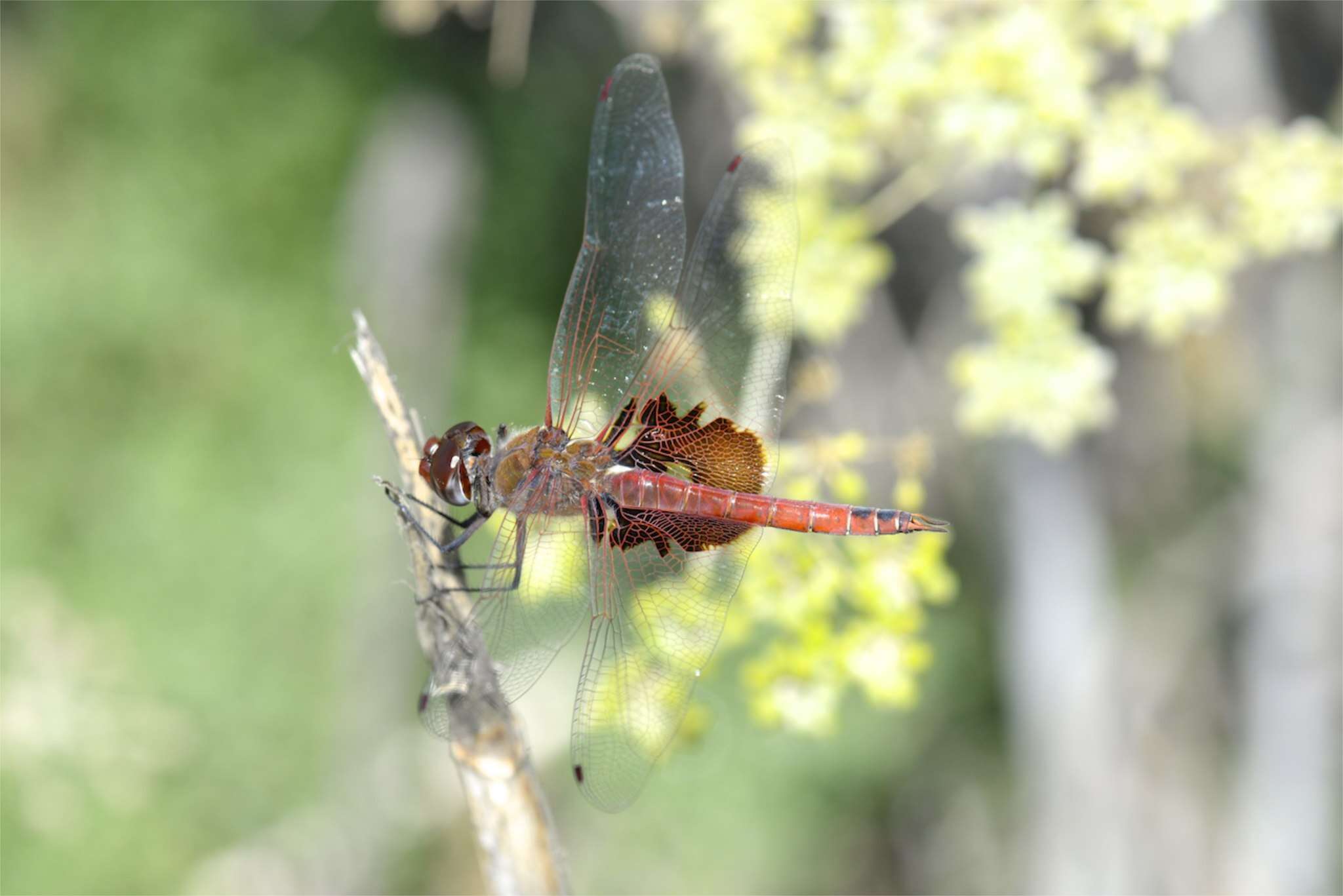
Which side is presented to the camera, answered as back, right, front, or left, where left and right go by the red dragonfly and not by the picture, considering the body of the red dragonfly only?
left

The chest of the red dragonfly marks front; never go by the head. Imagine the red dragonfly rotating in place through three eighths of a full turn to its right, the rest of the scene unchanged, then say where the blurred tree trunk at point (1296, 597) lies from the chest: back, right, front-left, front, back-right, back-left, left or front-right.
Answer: front

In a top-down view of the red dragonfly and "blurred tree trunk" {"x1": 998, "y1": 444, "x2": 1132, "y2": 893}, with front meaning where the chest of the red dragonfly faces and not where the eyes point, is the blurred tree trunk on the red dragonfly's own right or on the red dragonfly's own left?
on the red dragonfly's own right
